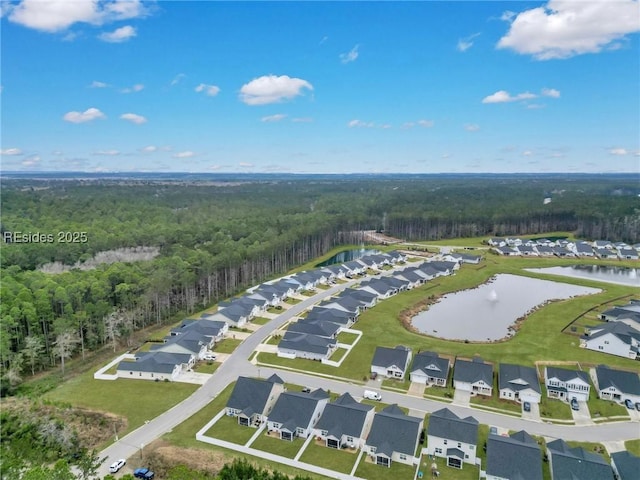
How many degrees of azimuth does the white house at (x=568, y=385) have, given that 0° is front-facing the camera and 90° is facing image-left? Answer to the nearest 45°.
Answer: approximately 0°

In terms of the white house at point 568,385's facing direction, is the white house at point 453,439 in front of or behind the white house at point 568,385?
in front

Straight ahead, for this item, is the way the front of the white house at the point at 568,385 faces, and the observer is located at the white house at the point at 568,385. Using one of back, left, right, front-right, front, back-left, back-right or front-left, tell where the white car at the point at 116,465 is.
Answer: front-right

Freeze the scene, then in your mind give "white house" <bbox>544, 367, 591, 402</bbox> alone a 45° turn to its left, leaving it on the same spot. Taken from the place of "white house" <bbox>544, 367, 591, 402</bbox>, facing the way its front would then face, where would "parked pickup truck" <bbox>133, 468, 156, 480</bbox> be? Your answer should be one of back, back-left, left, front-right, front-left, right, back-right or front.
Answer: right

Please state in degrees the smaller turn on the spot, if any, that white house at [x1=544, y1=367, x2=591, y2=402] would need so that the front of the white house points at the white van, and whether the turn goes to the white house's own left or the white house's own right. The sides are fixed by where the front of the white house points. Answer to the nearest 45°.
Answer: approximately 45° to the white house's own right
